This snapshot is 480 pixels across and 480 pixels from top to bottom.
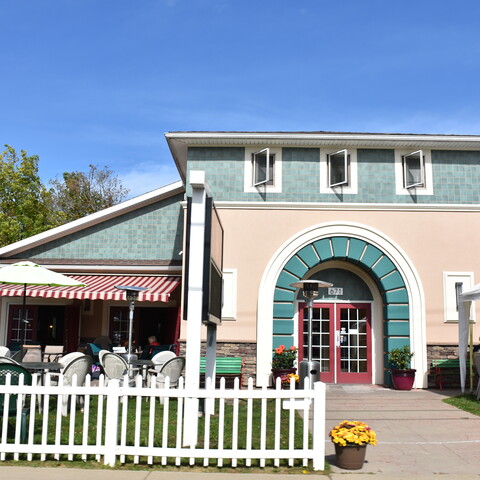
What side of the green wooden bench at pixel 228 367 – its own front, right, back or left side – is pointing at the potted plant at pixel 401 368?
left

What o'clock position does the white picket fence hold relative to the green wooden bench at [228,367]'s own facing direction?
The white picket fence is roughly at 12 o'clock from the green wooden bench.

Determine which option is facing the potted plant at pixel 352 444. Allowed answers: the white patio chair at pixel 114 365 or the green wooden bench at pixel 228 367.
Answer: the green wooden bench

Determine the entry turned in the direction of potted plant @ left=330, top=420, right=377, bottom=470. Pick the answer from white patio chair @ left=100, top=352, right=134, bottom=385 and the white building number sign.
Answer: the white building number sign

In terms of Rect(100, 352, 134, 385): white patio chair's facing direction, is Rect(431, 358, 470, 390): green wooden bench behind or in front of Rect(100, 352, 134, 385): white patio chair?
in front

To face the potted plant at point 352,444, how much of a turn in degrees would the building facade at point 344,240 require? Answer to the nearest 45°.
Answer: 0° — it already faces it

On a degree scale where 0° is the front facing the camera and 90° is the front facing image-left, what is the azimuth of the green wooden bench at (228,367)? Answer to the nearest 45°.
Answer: approximately 0°

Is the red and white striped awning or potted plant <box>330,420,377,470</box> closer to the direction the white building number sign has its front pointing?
the potted plant
